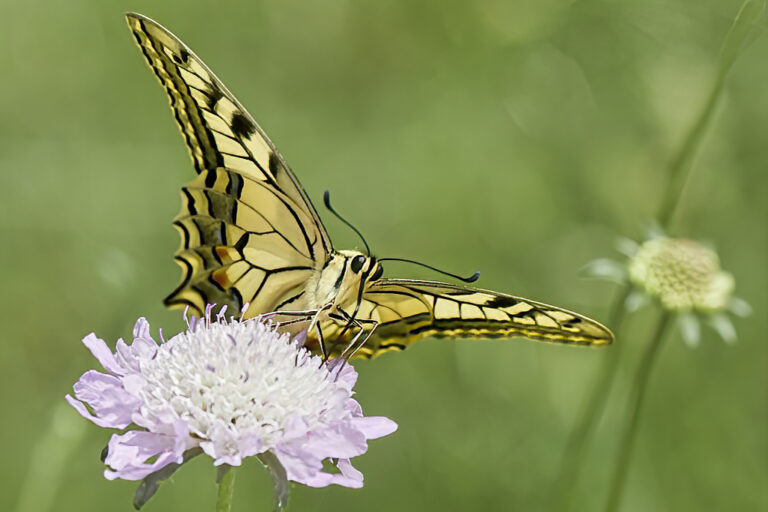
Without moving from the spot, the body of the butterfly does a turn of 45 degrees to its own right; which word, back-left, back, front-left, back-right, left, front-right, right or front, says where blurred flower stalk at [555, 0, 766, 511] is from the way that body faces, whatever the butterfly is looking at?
left

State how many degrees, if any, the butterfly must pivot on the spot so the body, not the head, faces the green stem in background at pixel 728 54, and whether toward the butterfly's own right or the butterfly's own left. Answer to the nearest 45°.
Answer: approximately 45° to the butterfly's own left

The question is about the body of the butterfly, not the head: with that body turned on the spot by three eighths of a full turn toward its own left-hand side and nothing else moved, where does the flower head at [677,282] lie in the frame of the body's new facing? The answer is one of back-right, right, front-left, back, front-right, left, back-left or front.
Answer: right

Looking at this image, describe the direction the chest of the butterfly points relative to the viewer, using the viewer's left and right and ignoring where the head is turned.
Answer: facing the viewer and to the right of the viewer

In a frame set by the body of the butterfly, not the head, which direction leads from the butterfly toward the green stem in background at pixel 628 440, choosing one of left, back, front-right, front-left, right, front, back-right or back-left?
front-left
